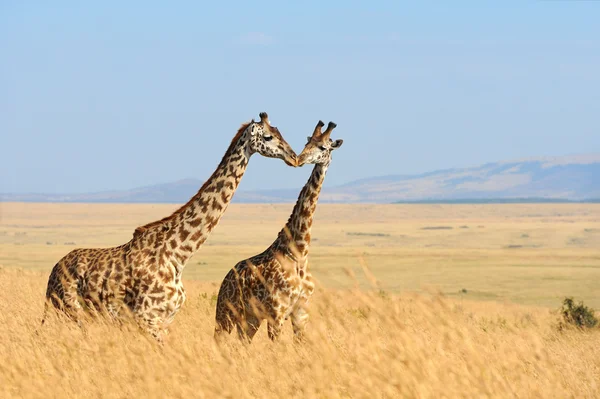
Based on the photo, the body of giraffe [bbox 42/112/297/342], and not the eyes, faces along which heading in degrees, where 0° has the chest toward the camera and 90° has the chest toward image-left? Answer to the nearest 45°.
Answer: approximately 270°

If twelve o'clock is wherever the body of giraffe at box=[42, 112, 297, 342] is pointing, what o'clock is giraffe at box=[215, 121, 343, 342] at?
giraffe at box=[215, 121, 343, 342] is roughly at 11 o'clock from giraffe at box=[42, 112, 297, 342].

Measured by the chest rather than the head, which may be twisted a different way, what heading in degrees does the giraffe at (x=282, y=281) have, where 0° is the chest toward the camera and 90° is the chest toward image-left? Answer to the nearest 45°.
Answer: approximately 315°
